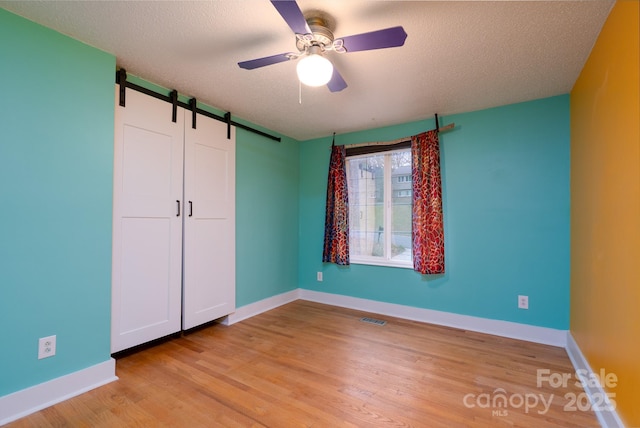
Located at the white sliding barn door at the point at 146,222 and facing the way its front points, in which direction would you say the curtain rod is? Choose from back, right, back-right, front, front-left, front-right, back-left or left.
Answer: front-left

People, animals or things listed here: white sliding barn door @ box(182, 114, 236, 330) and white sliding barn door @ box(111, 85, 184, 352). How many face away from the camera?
0

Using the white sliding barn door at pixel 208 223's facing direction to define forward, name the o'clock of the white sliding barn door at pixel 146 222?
the white sliding barn door at pixel 146 222 is roughly at 3 o'clock from the white sliding barn door at pixel 208 223.

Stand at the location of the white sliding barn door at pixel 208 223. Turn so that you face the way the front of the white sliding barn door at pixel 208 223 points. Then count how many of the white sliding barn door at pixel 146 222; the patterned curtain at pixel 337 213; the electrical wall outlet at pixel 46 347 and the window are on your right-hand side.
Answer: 2

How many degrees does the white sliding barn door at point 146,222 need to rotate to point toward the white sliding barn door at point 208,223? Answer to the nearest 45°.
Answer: approximately 90° to its left

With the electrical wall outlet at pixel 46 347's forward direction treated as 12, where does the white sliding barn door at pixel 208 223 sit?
The white sliding barn door is roughly at 10 o'clock from the electrical wall outlet.

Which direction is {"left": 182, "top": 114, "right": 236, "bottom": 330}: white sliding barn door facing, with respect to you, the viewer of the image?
facing the viewer and to the right of the viewer

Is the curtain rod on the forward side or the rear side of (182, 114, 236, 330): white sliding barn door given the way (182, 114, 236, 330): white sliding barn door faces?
on the forward side

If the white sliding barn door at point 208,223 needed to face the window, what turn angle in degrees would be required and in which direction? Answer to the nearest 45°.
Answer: approximately 45° to its left

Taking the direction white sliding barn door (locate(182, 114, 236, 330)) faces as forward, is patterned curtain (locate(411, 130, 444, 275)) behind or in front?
in front

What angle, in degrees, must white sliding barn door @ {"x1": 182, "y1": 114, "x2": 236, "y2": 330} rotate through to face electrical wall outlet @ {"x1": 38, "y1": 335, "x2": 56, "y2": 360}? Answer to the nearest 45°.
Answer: approximately 90° to its right

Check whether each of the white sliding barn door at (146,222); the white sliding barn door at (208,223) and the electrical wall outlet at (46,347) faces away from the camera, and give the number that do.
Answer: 0
